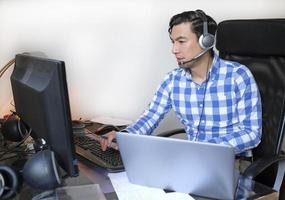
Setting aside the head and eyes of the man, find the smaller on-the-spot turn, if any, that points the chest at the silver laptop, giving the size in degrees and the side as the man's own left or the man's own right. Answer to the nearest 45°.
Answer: approximately 45° to the man's own left

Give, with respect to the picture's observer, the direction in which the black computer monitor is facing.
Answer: facing away from the viewer and to the right of the viewer

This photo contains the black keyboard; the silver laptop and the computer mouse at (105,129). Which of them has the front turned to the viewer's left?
the computer mouse

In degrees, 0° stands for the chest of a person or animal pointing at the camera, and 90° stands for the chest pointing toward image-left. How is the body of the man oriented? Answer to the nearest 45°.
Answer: approximately 45°

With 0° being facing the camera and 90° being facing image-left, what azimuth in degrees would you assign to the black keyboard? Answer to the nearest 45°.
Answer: approximately 225°

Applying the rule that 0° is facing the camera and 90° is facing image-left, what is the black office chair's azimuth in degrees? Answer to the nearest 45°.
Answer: approximately 45°

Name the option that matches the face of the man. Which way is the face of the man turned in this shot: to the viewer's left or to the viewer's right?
to the viewer's left

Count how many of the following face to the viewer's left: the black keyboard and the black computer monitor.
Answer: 0

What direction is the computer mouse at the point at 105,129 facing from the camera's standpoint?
to the viewer's left

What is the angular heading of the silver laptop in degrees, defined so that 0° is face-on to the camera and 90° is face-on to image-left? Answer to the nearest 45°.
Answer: approximately 225°
